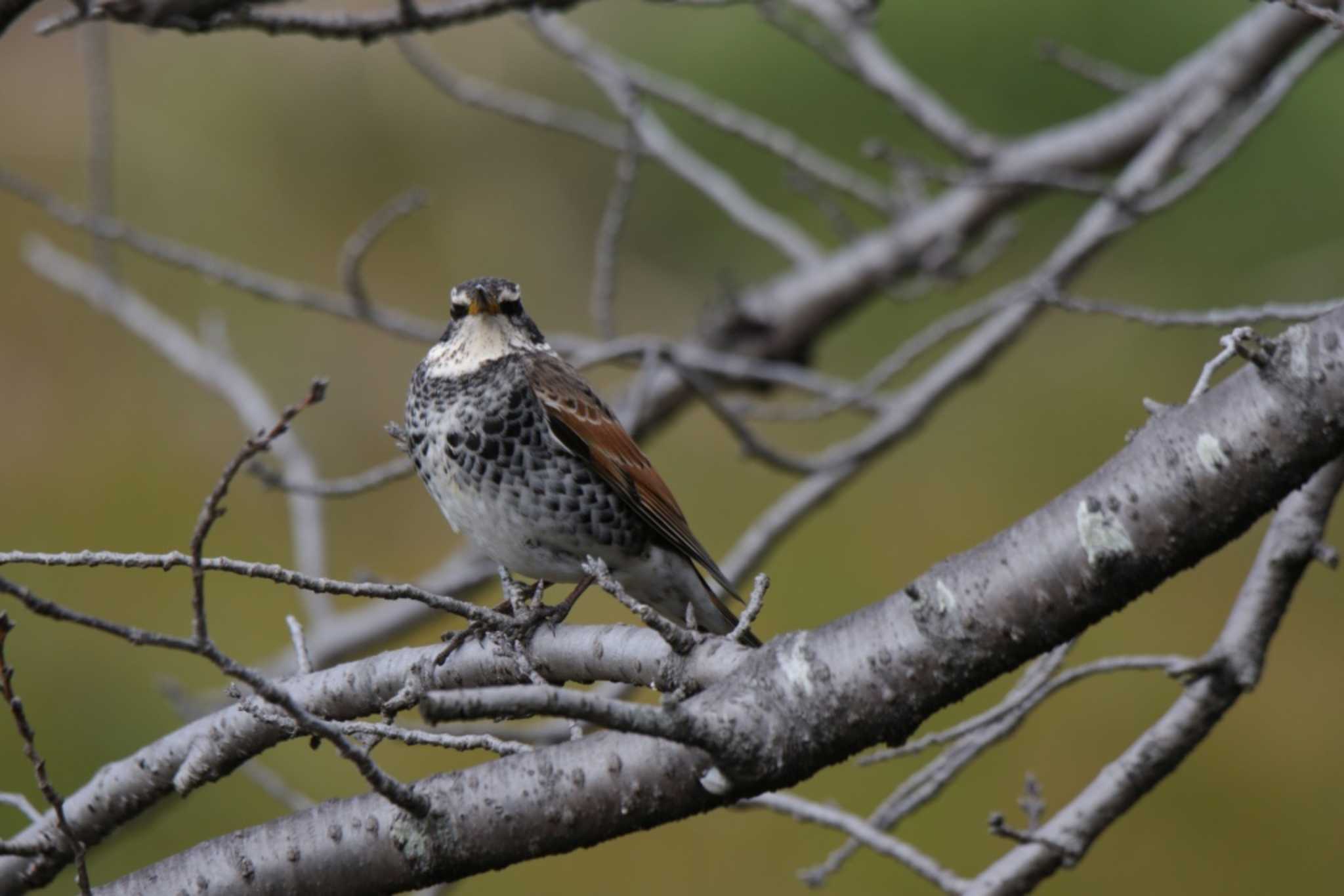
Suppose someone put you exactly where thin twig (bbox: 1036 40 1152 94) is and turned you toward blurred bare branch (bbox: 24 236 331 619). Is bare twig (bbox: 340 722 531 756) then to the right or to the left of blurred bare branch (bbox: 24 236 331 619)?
left

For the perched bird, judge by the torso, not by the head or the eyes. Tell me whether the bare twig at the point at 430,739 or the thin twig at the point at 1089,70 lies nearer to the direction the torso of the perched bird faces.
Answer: the bare twig

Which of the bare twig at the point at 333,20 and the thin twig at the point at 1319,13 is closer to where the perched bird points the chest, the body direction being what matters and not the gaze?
the bare twig
